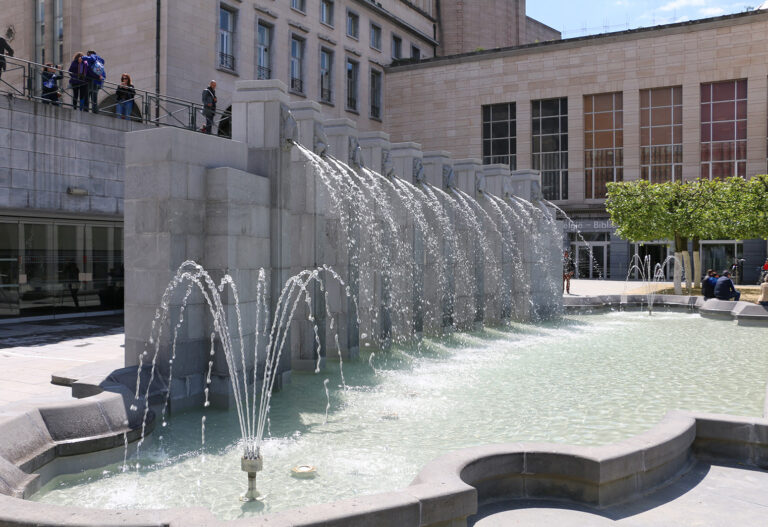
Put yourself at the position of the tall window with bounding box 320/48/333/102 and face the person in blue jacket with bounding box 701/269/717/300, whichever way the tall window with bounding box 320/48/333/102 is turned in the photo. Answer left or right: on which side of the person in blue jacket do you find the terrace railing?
right

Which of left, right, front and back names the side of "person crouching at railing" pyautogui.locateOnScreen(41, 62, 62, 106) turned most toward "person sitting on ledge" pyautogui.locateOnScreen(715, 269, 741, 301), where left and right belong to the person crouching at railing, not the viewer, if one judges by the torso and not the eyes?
left

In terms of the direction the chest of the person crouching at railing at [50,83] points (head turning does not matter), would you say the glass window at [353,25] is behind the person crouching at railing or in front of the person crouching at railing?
behind

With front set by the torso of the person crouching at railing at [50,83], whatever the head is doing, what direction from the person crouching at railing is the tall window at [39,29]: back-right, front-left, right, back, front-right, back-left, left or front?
back

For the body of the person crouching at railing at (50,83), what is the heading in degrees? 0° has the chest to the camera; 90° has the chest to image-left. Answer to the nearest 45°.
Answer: approximately 0°

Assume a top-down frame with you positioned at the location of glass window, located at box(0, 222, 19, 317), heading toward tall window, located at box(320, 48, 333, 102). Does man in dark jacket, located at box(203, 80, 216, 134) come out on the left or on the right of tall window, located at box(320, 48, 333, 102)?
right

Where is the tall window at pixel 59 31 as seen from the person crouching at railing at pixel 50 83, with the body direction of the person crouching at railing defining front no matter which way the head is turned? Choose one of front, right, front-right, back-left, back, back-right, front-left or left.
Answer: back

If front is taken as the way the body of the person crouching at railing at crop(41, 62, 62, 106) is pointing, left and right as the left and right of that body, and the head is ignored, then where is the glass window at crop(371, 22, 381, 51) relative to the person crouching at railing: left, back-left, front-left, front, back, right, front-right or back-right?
back-left

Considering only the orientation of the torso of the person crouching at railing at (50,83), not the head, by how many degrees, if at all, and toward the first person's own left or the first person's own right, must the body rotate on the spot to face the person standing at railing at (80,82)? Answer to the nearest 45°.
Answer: approximately 90° to the first person's own left
